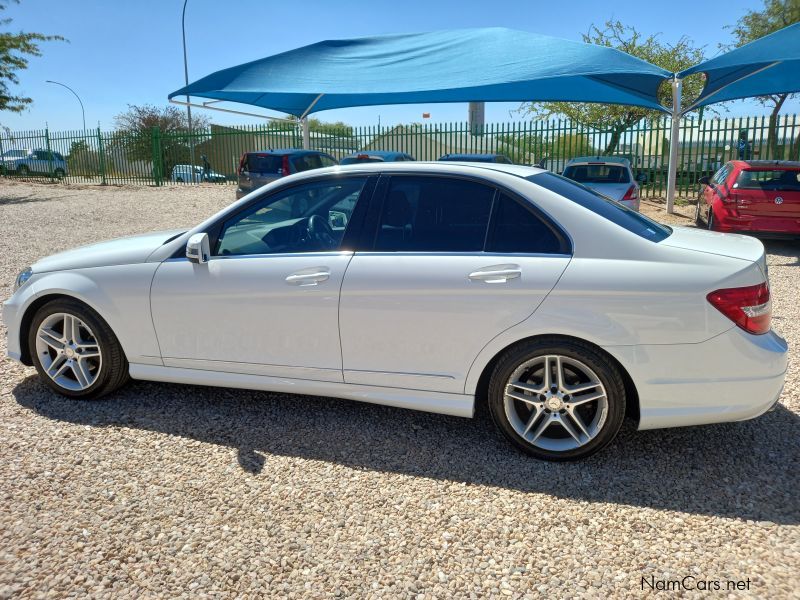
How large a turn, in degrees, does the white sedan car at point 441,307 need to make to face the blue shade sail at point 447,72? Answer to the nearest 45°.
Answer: approximately 90° to its right

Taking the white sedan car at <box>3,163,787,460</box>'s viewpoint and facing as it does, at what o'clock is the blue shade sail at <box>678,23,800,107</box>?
The blue shade sail is roughly at 4 o'clock from the white sedan car.

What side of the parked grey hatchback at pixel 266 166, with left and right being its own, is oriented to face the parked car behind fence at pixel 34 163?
left

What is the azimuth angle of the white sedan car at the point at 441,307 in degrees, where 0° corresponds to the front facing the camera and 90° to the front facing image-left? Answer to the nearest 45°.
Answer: approximately 90°

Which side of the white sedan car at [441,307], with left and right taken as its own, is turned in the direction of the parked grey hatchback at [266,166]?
right

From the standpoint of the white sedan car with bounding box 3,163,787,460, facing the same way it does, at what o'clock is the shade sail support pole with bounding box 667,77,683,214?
The shade sail support pole is roughly at 4 o'clock from the white sedan car.

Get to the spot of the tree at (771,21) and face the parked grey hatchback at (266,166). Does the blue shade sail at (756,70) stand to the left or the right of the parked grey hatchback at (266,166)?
left

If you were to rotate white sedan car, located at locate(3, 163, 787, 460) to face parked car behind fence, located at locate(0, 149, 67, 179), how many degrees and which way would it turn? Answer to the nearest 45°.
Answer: approximately 45° to its right

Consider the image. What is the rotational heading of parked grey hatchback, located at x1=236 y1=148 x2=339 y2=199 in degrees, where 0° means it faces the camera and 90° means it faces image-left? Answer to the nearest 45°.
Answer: approximately 225°

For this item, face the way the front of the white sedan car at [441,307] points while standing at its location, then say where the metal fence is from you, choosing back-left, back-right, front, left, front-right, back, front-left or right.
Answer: right

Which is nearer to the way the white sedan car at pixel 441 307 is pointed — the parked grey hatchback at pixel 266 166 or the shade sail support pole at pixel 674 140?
the parked grey hatchback

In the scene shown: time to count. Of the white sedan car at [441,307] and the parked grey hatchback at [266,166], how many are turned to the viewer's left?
1

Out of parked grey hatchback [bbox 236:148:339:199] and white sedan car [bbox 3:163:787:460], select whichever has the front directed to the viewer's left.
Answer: the white sedan car
